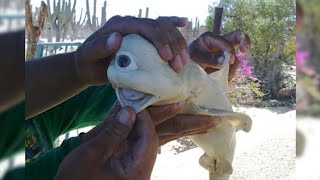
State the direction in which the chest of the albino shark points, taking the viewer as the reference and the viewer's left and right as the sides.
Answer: facing the viewer and to the left of the viewer

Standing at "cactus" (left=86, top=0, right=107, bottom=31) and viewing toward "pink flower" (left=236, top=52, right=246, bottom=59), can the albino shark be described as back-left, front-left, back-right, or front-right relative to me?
front-right
